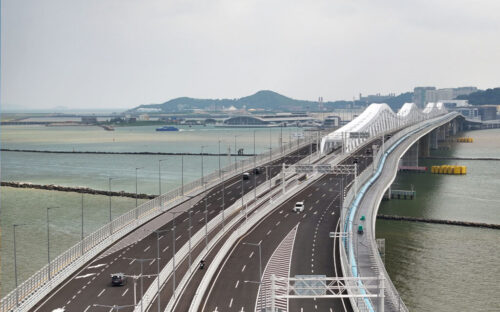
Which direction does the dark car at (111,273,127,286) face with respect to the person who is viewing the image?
facing away from the viewer and to the right of the viewer
